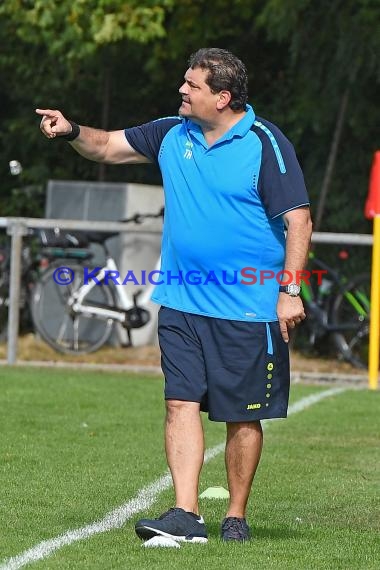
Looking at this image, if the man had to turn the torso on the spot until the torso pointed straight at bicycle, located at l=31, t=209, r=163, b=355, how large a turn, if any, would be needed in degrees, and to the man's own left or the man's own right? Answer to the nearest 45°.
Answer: approximately 135° to the man's own right

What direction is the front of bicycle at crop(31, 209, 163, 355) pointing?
to the viewer's right

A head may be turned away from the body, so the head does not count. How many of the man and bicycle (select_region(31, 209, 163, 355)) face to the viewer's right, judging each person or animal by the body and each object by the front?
1

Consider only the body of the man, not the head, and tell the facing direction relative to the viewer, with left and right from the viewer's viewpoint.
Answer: facing the viewer and to the left of the viewer

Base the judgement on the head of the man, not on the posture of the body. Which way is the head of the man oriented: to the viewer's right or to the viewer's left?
to the viewer's left

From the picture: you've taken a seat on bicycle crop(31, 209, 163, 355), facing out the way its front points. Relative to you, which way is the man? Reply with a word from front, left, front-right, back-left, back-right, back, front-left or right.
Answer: right

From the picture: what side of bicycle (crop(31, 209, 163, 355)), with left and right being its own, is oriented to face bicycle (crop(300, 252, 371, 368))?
front
